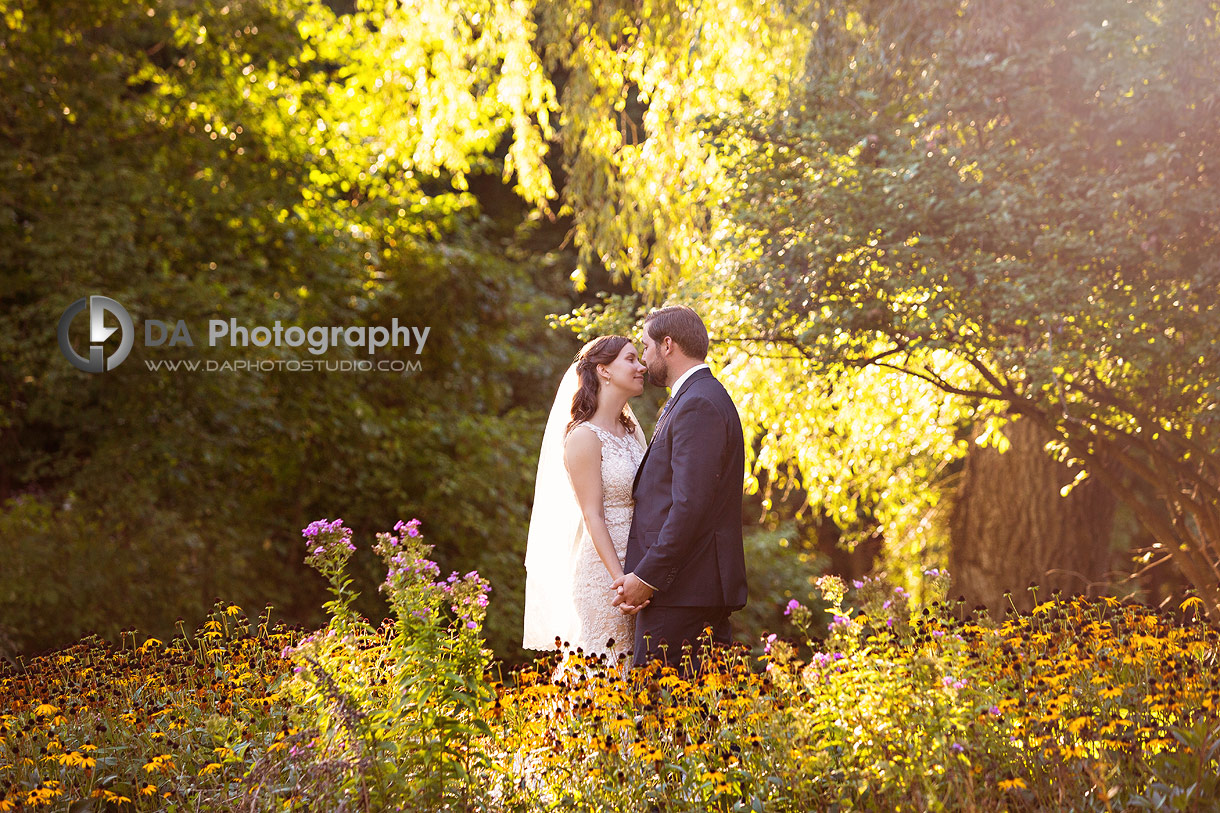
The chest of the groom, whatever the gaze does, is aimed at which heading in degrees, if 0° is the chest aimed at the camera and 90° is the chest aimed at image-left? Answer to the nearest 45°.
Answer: approximately 90°

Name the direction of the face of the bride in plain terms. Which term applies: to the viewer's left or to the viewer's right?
to the viewer's right

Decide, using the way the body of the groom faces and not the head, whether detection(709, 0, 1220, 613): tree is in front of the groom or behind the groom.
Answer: behind

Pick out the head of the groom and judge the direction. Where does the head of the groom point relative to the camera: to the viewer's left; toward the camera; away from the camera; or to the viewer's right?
to the viewer's left
